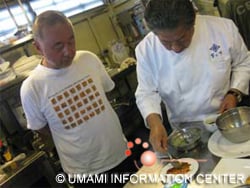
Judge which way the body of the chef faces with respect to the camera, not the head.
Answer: toward the camera

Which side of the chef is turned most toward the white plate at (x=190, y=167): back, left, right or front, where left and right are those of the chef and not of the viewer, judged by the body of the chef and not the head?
front

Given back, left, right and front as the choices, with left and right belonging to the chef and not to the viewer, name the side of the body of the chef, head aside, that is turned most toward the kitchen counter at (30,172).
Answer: right
